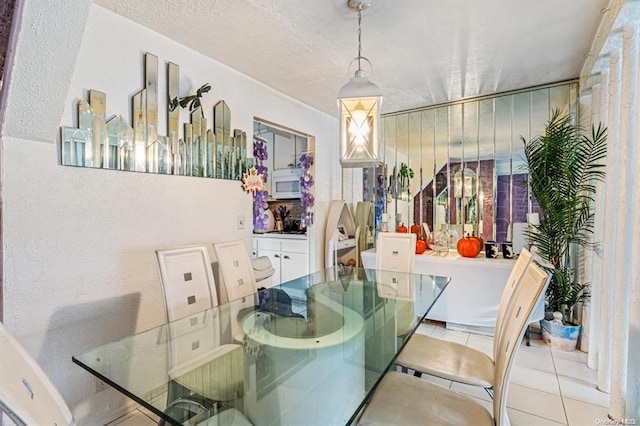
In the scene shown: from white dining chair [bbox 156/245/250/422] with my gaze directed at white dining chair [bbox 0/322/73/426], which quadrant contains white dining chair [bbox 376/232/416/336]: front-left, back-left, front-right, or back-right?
back-left

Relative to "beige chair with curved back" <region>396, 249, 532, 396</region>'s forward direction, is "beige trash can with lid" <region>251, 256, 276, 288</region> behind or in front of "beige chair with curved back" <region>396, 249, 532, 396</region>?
in front

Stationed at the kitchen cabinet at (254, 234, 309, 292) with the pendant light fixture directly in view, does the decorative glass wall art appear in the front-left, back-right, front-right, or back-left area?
front-right

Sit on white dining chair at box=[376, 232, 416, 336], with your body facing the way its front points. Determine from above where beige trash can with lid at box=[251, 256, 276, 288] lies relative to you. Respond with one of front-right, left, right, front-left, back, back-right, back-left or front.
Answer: right

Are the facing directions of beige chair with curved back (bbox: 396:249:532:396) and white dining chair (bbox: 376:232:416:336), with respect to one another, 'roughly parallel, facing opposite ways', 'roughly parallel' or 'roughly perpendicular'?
roughly perpendicular

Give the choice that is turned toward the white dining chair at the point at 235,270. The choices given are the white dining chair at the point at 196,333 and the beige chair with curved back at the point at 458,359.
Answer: the beige chair with curved back

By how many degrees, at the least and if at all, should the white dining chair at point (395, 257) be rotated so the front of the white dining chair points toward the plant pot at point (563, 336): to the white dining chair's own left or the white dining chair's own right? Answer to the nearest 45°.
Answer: approximately 90° to the white dining chair's own left

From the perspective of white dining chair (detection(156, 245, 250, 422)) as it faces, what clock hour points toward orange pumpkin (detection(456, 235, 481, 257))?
The orange pumpkin is roughly at 10 o'clock from the white dining chair.

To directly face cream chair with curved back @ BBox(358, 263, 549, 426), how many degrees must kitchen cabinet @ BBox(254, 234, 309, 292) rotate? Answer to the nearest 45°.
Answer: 0° — it already faces it

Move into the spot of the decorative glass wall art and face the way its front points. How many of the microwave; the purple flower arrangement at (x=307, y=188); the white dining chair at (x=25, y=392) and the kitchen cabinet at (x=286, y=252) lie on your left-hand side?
3

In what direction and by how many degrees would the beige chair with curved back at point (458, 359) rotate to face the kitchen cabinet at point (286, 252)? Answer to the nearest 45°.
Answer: approximately 45° to its right

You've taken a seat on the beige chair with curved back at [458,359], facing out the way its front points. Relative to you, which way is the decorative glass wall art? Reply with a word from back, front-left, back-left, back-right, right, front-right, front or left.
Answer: front

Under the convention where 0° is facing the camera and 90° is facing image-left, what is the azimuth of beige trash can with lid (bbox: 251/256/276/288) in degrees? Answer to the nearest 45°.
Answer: approximately 315°

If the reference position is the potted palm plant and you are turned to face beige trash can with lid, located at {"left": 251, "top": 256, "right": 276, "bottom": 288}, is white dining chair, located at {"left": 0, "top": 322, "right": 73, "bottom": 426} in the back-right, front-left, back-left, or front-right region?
front-left

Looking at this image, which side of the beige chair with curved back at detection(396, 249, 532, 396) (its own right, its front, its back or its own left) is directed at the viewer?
left

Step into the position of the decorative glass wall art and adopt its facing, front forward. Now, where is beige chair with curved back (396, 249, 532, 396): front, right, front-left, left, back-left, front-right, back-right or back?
front

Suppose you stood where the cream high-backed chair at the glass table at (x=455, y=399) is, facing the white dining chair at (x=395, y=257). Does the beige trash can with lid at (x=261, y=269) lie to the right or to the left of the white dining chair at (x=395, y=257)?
left

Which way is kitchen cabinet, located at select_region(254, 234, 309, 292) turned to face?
toward the camera

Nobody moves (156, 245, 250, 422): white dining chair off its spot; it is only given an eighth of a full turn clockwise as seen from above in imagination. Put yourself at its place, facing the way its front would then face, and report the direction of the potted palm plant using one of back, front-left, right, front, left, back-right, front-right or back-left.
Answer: left
